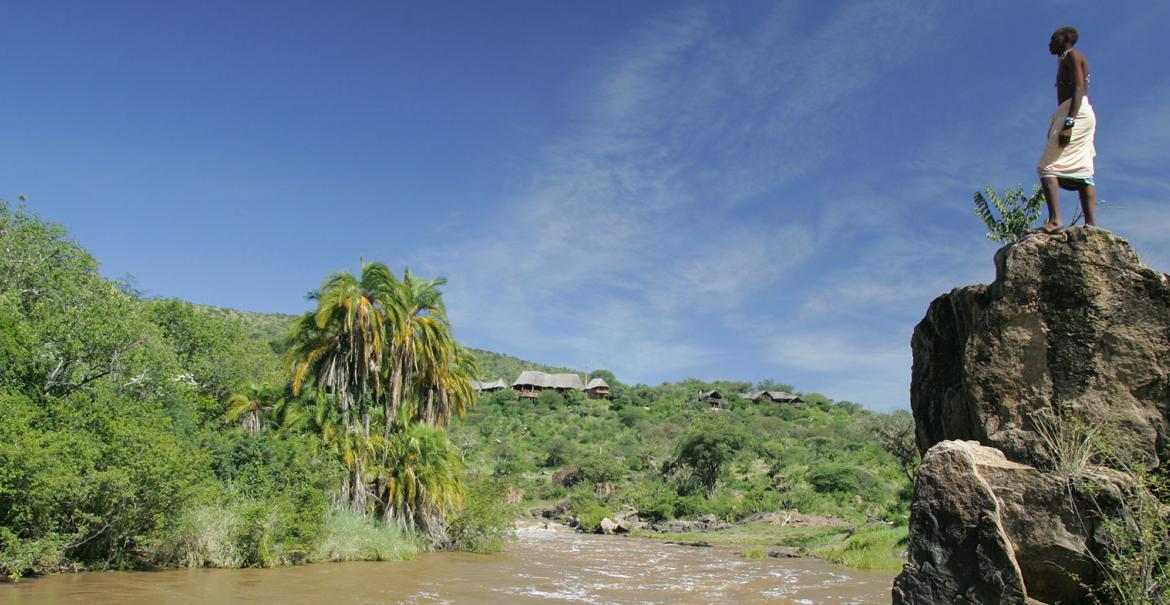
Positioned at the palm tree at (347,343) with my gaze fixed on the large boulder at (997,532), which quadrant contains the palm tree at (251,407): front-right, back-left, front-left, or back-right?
back-right

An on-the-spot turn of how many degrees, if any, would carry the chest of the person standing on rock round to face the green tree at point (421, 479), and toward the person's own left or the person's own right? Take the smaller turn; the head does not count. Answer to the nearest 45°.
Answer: approximately 45° to the person's own right

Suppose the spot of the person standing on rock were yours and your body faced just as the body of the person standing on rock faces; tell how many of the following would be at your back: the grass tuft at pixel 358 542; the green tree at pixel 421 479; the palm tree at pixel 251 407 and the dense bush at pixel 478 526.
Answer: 0

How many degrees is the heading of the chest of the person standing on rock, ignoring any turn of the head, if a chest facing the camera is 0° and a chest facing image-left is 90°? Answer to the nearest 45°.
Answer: approximately 90°

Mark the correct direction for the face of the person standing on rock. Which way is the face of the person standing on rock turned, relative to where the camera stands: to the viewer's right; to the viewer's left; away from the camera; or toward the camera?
to the viewer's left

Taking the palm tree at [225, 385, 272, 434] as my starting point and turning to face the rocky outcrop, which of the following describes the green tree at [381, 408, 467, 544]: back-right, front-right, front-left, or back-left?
front-left

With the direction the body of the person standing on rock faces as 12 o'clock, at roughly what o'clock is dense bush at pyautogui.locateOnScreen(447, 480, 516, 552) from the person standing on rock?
The dense bush is roughly at 1 o'clock from the person standing on rock.

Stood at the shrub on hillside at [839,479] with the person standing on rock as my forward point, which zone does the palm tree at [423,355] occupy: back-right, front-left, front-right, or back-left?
front-right

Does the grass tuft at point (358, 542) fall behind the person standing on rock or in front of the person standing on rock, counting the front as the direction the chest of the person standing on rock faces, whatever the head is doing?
in front

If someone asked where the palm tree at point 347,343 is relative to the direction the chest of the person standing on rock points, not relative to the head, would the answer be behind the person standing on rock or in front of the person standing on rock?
in front

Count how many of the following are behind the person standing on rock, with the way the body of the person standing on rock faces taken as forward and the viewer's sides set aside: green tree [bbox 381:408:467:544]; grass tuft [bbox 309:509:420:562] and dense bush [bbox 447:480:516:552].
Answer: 0

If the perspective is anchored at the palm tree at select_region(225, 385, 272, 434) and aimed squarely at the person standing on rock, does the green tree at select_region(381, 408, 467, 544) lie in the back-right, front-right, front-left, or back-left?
front-left
